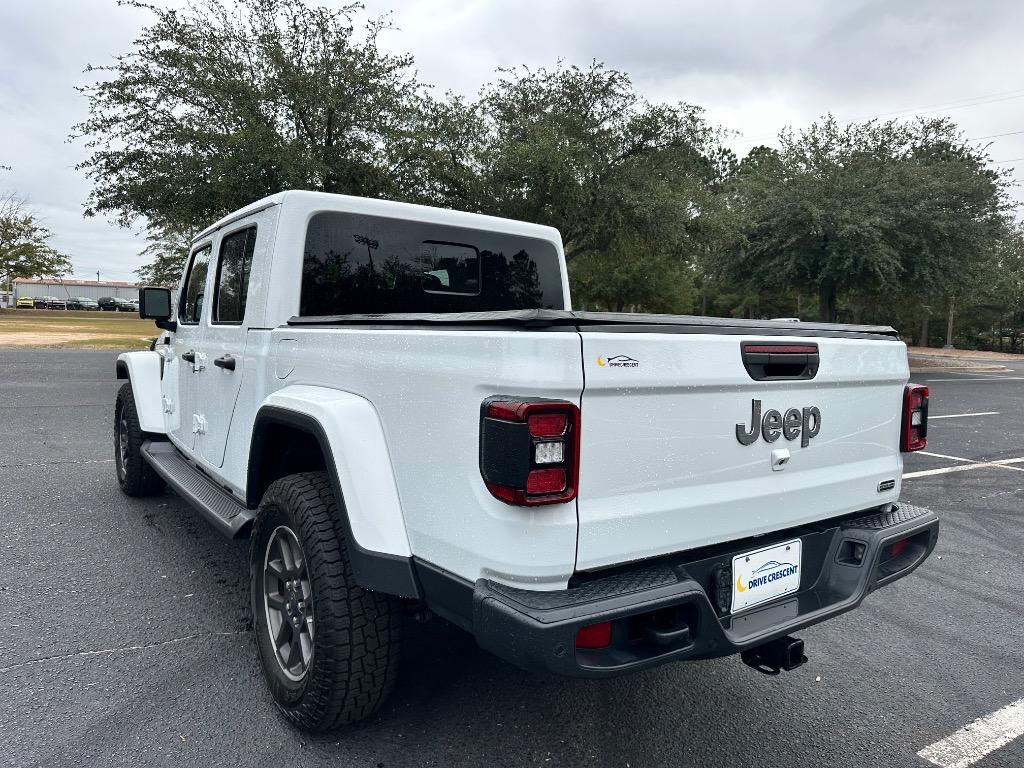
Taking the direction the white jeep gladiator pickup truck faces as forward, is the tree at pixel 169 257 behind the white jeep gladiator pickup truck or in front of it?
in front

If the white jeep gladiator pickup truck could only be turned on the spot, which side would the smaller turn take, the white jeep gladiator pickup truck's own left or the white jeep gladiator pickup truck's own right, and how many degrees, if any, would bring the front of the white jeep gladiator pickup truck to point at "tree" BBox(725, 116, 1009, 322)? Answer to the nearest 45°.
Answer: approximately 90° to the white jeep gladiator pickup truck's own right

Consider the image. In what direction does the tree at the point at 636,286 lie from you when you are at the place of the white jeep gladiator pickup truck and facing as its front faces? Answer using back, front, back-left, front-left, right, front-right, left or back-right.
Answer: front-right

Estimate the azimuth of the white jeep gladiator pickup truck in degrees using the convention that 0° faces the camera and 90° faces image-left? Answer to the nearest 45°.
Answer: approximately 135°

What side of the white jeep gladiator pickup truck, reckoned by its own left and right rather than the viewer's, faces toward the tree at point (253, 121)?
front

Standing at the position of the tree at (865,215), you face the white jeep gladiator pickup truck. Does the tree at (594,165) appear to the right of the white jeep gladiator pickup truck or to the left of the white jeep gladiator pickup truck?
right
